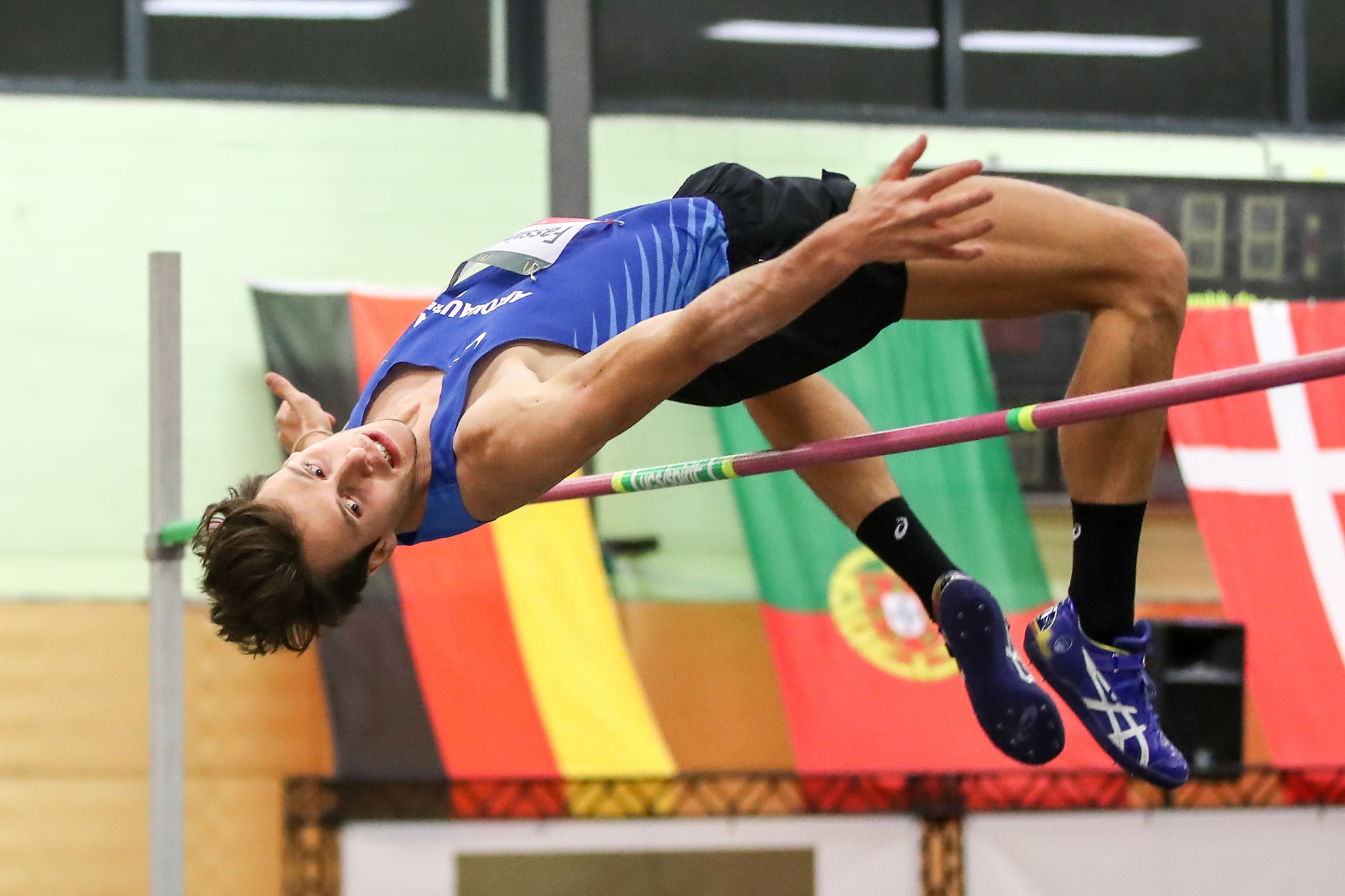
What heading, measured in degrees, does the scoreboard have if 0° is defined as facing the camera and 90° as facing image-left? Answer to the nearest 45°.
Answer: approximately 0°

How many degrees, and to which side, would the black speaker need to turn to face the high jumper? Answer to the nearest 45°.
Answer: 0° — it already faces them

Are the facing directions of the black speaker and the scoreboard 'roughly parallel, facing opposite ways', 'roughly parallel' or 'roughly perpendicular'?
roughly parallel

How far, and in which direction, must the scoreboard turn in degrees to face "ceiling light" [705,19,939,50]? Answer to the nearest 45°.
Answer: approximately 90° to its right

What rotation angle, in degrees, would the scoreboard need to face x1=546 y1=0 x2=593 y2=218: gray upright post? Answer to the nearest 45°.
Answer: approximately 90° to its right

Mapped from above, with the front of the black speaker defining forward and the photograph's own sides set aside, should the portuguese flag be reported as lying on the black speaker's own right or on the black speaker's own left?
on the black speaker's own right

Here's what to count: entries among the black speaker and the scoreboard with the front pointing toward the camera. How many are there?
2

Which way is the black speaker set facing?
toward the camera

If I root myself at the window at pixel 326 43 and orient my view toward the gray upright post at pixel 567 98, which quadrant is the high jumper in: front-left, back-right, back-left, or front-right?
front-right

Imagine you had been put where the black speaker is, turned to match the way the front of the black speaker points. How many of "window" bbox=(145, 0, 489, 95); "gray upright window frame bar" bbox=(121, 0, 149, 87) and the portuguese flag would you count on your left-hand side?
0

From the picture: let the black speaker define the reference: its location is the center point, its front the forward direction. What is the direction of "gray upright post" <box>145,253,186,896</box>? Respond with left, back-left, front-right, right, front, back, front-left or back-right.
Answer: front-right
